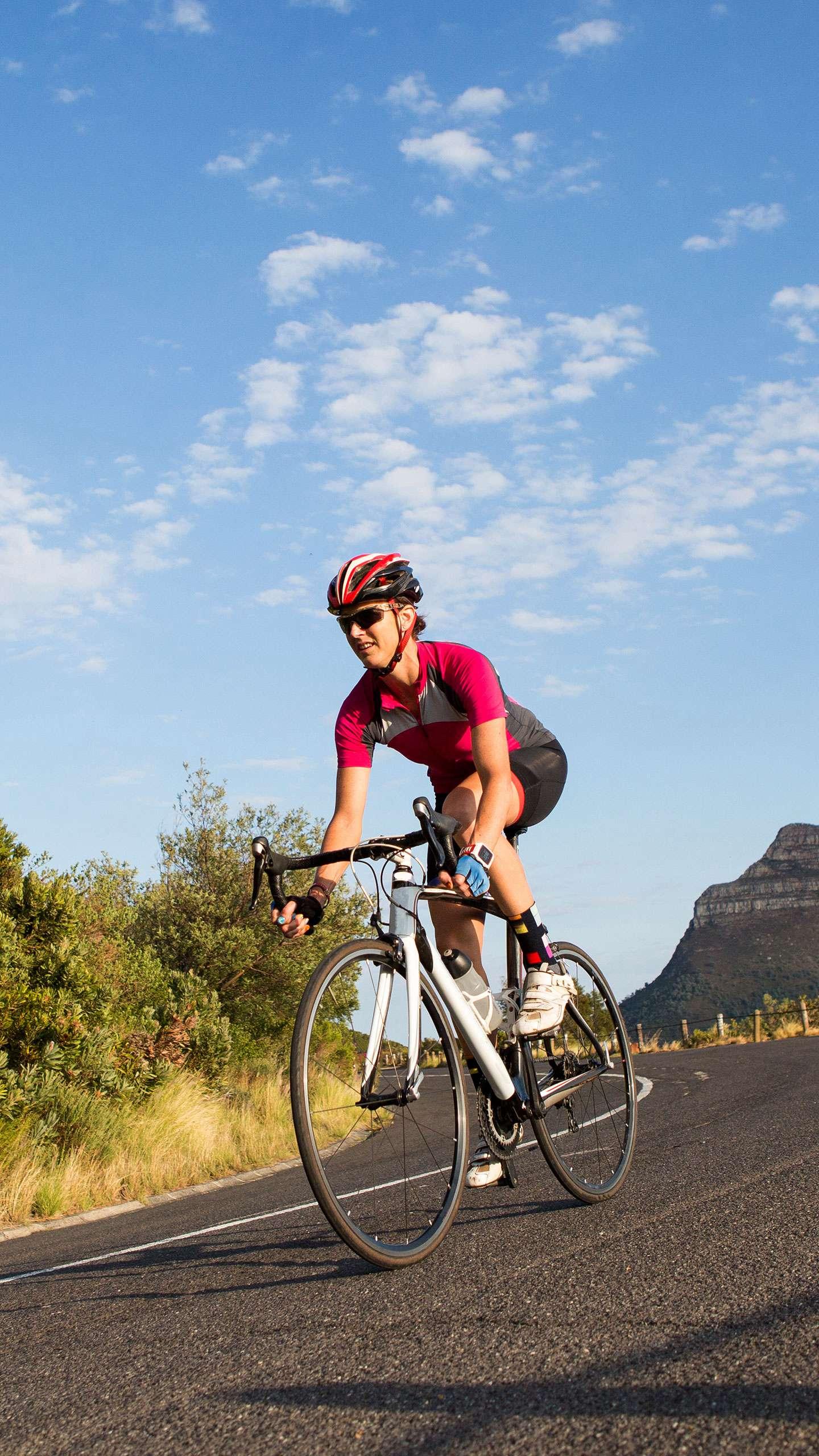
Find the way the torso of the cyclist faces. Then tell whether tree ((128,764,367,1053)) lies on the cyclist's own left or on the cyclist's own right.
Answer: on the cyclist's own right

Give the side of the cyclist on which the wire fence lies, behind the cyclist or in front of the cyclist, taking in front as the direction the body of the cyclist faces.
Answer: behind

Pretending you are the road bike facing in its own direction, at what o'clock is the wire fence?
The wire fence is roughly at 5 o'clock from the road bike.

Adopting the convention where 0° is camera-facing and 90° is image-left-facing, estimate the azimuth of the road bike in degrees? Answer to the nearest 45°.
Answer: approximately 45°

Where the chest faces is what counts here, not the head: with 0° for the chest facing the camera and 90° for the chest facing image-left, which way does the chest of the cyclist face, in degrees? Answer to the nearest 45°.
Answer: approximately 45°
